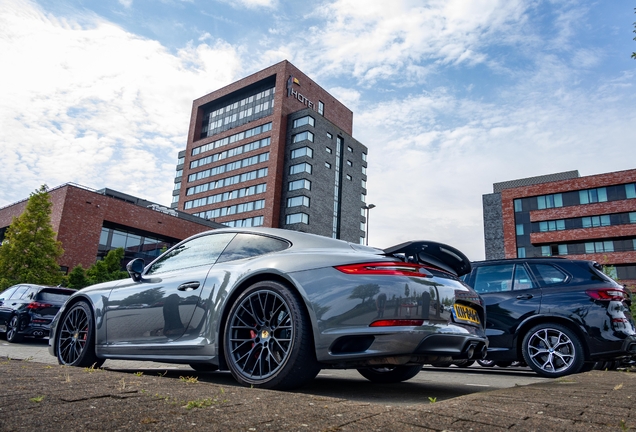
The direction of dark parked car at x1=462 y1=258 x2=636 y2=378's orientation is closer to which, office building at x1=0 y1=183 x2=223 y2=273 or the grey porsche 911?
the office building

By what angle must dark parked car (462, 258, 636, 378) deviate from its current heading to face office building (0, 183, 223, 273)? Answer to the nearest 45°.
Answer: approximately 45° to its right

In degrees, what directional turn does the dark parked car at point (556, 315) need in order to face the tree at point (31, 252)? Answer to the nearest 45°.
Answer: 0° — it already faces it

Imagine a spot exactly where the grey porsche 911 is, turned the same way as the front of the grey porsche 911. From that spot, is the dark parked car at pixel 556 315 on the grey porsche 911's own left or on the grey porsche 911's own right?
on the grey porsche 911's own right

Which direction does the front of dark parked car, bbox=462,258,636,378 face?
to the viewer's left

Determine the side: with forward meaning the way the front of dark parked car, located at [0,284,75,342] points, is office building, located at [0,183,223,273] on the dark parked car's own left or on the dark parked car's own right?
on the dark parked car's own right

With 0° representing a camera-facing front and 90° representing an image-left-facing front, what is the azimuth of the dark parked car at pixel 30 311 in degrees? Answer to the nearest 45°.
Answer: approximately 135°

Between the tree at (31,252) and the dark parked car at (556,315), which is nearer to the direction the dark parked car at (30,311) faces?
the tree

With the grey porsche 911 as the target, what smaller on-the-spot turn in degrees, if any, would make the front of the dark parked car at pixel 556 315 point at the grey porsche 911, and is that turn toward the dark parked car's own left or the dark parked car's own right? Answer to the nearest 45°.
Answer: approximately 45° to the dark parked car's own left

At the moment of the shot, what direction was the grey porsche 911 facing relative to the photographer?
facing away from the viewer and to the left of the viewer

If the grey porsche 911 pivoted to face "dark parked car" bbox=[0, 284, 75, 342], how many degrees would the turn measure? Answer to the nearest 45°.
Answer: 0° — it already faces it
